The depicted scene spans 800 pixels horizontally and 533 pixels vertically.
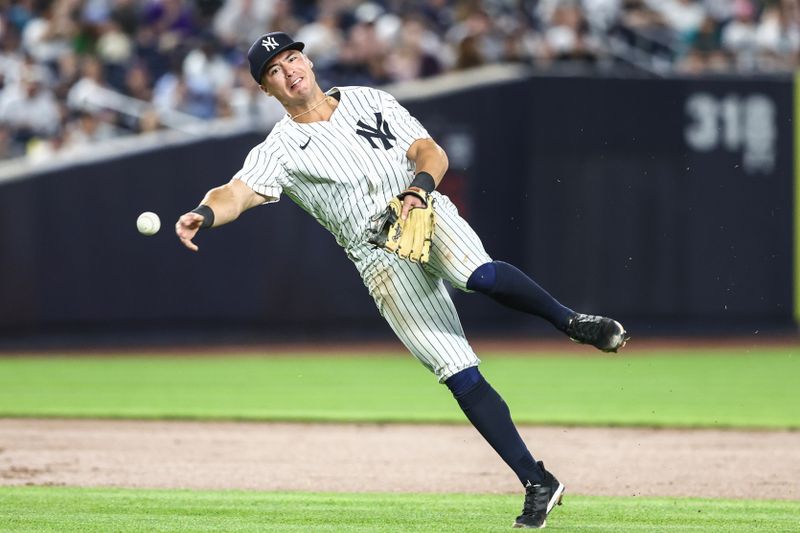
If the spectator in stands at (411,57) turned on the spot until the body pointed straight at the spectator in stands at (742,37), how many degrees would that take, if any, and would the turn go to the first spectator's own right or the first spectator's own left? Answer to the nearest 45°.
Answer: approximately 90° to the first spectator's own left

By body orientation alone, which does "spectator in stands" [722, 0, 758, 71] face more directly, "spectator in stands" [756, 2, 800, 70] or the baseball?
the baseball

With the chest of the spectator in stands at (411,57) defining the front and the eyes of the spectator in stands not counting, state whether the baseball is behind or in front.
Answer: in front

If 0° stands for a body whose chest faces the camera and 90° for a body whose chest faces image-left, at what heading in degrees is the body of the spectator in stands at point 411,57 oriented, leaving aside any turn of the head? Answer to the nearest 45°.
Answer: approximately 0°

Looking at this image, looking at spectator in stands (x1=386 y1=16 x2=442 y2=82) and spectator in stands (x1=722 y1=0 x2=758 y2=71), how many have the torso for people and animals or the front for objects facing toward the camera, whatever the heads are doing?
2

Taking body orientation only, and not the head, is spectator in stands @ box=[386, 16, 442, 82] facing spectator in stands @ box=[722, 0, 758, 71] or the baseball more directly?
the baseball

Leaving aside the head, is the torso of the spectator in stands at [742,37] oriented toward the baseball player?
yes

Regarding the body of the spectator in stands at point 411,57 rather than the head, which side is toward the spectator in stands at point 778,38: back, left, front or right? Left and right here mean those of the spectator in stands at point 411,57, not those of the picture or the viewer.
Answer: left

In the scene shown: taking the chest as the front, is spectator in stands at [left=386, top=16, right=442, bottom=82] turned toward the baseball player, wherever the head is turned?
yes

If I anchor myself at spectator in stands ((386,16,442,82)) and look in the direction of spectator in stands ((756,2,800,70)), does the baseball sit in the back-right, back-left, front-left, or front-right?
back-right
